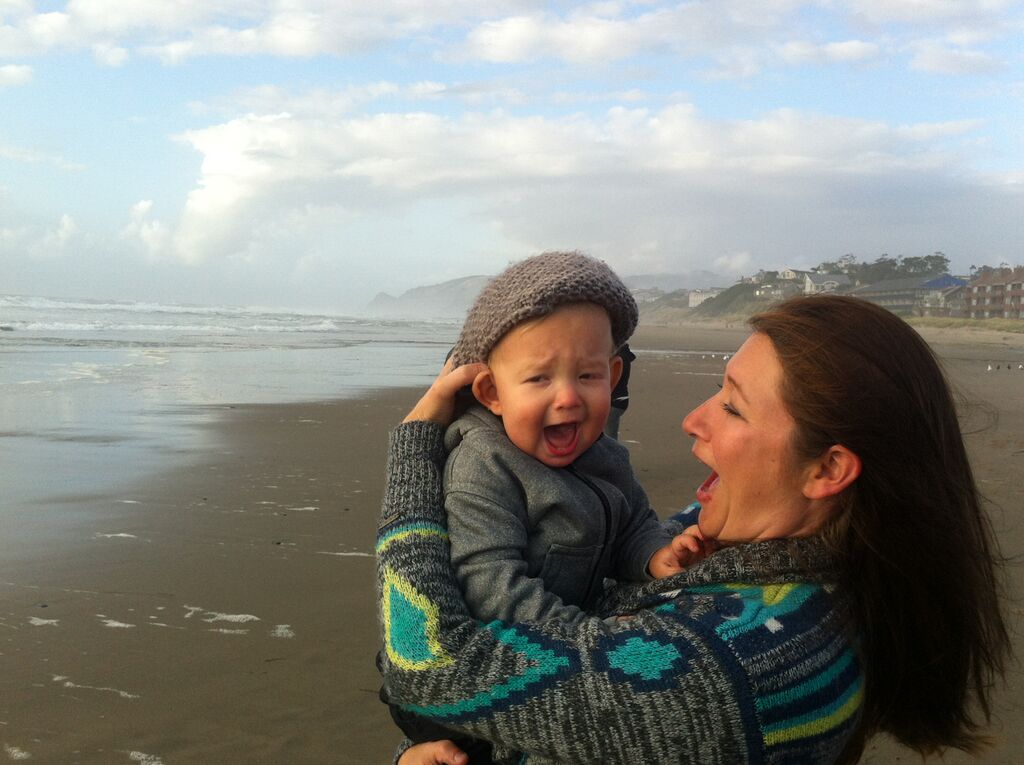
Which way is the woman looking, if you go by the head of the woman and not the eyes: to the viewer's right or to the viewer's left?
to the viewer's left

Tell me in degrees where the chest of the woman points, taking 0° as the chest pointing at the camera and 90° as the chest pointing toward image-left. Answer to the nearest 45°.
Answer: approximately 90°
